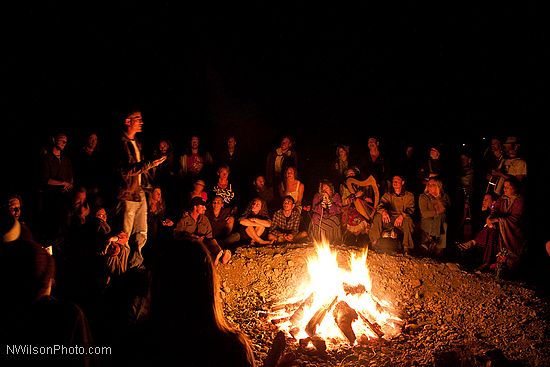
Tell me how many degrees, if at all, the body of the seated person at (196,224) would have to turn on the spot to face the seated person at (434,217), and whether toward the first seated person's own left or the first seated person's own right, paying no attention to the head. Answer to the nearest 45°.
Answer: approximately 45° to the first seated person's own left

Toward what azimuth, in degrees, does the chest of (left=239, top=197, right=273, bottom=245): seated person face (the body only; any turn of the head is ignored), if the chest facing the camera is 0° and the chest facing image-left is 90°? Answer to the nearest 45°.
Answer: approximately 0°

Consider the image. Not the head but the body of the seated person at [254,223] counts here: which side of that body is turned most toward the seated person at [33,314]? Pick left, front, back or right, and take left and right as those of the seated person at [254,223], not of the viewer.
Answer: front

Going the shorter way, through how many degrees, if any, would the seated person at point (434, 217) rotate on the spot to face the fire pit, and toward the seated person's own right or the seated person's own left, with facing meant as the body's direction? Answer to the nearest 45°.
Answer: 0° — they already face it

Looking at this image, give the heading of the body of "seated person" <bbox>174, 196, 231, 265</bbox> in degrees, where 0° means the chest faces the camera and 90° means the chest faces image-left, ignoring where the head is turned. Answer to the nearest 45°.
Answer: approximately 315°

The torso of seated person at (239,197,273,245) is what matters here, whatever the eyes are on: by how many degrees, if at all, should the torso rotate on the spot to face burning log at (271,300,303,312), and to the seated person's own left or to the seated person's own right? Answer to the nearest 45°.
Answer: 0° — they already face it

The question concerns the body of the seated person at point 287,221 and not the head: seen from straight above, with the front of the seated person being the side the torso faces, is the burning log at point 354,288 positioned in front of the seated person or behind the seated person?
in front

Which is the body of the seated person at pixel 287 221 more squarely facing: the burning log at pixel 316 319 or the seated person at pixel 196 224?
the burning log

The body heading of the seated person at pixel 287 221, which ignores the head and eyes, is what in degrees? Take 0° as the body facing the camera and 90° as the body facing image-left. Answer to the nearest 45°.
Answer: approximately 0°

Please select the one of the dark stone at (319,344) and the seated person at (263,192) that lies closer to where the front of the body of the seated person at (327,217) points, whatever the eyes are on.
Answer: the dark stone
